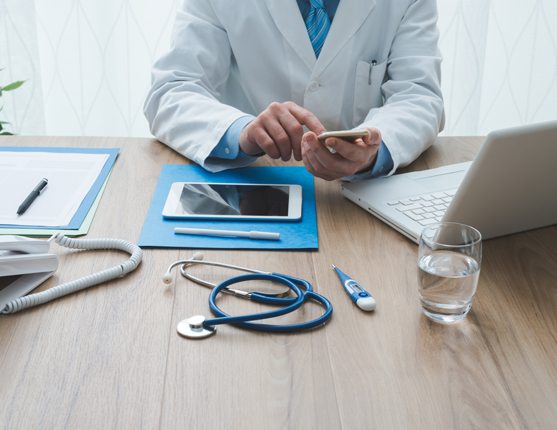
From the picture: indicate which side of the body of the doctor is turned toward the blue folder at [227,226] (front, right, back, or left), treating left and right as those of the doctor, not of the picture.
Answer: front

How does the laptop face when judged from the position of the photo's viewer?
facing away from the viewer and to the left of the viewer

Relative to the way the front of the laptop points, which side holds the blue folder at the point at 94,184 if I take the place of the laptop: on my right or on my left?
on my left

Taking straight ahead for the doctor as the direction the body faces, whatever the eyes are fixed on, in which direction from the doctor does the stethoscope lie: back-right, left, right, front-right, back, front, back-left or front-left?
front

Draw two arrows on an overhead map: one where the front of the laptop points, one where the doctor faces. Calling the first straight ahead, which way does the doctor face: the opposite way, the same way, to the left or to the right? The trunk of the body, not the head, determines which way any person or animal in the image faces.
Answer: the opposite way

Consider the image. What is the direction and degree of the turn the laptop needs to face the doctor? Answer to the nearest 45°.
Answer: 0° — it already faces them

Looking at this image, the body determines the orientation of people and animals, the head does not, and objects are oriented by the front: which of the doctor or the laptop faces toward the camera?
the doctor

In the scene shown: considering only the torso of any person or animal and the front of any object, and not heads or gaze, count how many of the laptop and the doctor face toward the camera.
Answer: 1

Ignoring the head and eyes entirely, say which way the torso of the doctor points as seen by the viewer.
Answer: toward the camera

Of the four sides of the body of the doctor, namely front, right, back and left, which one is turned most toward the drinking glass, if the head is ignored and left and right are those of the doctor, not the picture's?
front

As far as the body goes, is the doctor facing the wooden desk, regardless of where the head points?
yes
